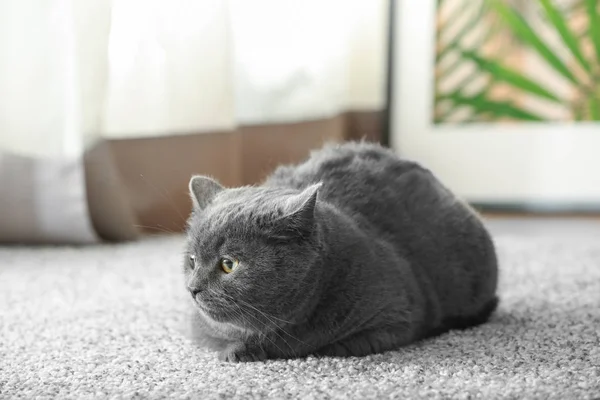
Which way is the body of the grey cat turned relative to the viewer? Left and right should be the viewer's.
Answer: facing the viewer and to the left of the viewer

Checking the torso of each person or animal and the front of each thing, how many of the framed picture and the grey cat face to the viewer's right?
0

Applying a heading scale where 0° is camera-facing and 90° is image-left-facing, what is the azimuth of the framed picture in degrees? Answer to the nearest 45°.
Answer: approximately 0°

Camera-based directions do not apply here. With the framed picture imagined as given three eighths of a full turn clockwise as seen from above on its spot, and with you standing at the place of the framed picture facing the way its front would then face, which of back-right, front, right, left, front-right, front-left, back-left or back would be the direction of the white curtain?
left

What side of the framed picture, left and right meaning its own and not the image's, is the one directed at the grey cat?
front

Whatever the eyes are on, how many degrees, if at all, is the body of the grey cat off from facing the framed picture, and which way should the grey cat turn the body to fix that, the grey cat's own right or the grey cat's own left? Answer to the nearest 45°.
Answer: approximately 135° to the grey cat's own right

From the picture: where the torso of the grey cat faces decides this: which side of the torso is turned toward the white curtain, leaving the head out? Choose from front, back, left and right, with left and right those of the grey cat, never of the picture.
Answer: right
